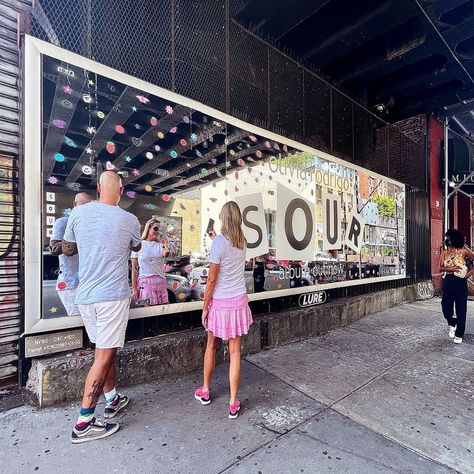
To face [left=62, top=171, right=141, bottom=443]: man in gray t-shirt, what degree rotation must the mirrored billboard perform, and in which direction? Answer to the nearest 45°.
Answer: approximately 45° to its right

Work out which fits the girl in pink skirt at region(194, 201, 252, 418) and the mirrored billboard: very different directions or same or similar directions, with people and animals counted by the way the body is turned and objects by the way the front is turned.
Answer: very different directions

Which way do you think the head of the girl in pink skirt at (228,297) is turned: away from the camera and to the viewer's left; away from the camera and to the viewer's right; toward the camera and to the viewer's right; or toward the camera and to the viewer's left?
away from the camera and to the viewer's left

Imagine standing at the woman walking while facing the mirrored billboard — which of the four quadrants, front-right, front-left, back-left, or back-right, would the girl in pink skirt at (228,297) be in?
front-left

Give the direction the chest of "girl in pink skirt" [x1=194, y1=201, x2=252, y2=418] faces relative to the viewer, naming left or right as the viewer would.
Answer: facing away from the viewer and to the left of the viewer

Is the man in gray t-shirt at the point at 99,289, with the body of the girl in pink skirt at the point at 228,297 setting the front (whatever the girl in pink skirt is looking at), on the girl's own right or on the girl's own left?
on the girl's own left

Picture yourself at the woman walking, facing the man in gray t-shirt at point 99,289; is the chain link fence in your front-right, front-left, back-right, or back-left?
front-right

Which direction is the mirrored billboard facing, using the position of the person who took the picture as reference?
facing the viewer and to the right of the viewer
